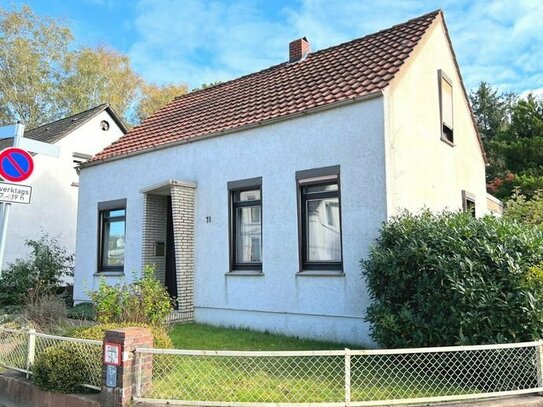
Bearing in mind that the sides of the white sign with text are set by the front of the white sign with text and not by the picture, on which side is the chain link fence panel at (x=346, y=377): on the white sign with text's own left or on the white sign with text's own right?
on the white sign with text's own left

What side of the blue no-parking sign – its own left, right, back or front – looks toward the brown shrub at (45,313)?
back

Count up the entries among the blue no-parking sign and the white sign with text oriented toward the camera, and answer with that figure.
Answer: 2

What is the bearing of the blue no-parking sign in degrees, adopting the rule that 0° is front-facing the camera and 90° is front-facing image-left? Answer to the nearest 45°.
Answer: approximately 0°

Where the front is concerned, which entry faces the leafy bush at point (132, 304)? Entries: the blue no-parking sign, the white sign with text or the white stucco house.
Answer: the white stucco house

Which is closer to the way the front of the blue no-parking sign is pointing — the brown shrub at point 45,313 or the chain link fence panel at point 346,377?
the chain link fence panel

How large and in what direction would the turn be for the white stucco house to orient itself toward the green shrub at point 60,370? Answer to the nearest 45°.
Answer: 0° — it already faces it

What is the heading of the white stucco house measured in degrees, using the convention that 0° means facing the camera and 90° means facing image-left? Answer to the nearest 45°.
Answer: approximately 45°
